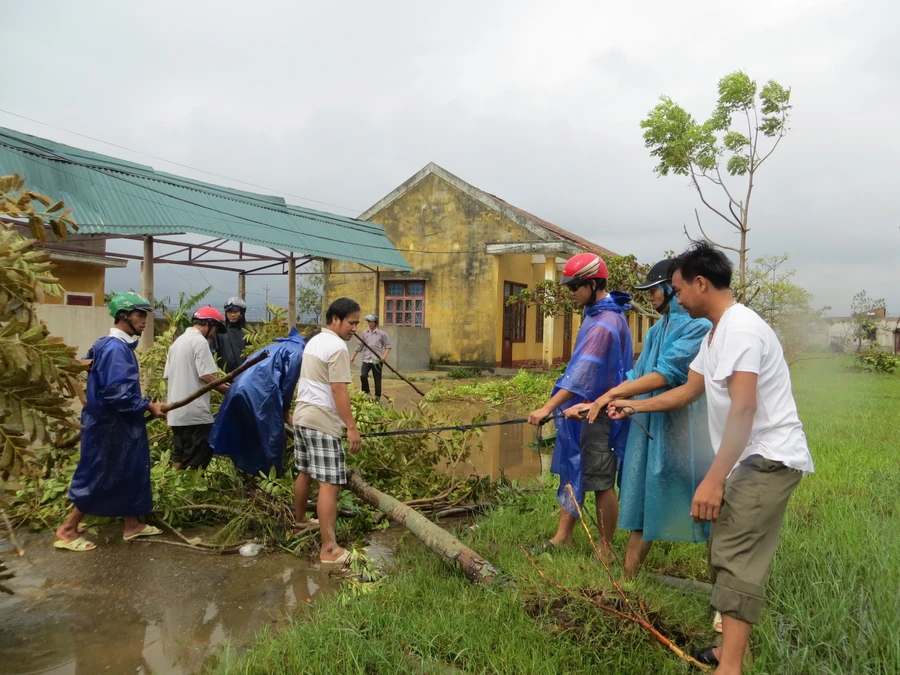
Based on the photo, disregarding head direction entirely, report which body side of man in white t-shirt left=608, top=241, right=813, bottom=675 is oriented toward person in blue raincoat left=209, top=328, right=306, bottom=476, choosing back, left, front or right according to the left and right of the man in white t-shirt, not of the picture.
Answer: front

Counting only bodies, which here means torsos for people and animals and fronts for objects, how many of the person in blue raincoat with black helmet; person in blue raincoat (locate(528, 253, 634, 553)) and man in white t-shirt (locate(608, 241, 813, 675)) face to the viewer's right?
0

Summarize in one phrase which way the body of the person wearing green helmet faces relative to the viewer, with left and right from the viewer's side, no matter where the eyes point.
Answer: facing to the right of the viewer

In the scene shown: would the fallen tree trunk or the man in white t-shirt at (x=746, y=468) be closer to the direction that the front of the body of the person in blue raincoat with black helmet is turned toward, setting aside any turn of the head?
the fallen tree trunk

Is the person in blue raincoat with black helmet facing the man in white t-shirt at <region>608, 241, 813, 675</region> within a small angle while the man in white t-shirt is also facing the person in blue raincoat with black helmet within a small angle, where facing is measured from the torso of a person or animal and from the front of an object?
no

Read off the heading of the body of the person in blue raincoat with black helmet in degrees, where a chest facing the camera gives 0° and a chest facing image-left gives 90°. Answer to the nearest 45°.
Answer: approximately 90°

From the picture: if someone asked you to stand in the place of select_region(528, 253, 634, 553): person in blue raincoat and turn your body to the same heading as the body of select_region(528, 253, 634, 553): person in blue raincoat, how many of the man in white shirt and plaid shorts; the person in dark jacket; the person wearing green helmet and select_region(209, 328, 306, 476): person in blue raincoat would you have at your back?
0

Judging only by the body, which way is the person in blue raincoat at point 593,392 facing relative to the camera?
to the viewer's left

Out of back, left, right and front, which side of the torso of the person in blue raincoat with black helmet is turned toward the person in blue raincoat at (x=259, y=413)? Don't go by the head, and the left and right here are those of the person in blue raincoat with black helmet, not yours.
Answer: front

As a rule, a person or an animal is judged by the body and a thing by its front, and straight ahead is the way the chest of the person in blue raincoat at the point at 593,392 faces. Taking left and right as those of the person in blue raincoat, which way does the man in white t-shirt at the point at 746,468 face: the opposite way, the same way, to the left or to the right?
the same way

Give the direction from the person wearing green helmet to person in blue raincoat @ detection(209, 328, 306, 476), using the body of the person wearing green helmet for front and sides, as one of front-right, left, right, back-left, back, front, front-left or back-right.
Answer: front

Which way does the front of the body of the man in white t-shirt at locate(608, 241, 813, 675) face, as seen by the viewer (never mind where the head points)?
to the viewer's left

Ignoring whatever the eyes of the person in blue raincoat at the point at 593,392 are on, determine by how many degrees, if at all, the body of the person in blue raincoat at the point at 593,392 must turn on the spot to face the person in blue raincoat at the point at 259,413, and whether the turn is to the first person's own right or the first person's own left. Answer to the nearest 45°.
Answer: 0° — they already face them
